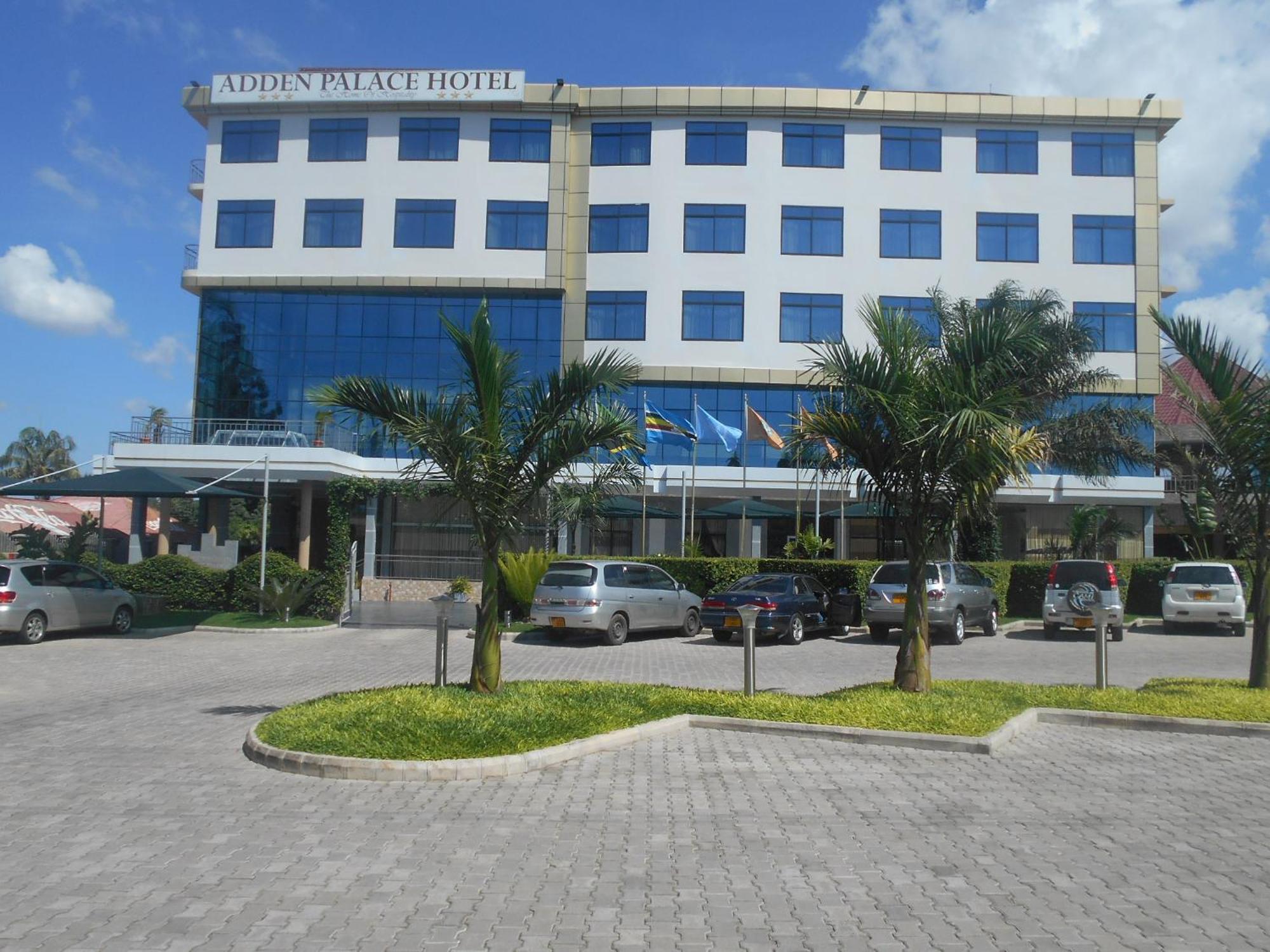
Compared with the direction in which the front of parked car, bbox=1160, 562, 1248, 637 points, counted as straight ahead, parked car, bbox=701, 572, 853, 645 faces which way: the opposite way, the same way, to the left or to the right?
the same way

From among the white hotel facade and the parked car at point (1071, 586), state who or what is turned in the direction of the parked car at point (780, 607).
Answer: the white hotel facade

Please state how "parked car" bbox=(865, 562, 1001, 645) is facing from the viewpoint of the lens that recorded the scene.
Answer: facing away from the viewer and to the right of the viewer

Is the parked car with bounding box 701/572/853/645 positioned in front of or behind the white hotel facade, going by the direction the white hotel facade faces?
in front

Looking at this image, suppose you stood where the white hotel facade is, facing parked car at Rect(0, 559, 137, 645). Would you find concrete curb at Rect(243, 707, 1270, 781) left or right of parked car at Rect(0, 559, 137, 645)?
left

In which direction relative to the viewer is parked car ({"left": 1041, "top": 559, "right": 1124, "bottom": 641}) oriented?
away from the camera

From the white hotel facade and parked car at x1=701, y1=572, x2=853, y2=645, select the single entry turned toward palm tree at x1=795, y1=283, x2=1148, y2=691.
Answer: the white hotel facade

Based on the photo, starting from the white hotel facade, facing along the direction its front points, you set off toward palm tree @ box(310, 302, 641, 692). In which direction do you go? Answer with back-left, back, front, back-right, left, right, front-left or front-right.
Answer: front

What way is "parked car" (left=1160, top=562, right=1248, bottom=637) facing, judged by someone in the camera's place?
facing away from the viewer

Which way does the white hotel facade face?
toward the camera

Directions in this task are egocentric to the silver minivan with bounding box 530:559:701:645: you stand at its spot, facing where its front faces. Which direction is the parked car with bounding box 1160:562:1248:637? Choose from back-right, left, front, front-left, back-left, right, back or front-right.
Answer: front-right

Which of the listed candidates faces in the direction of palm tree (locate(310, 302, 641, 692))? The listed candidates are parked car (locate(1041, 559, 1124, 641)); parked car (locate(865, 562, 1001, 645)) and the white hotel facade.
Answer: the white hotel facade

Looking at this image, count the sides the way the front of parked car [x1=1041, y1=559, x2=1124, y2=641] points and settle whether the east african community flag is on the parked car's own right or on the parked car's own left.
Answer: on the parked car's own left

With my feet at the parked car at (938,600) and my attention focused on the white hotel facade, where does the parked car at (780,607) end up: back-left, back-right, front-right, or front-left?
front-left

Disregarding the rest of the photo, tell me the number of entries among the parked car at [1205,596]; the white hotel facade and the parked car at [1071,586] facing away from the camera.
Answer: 2

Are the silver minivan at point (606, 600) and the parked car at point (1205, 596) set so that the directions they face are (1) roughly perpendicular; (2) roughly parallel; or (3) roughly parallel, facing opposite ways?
roughly parallel

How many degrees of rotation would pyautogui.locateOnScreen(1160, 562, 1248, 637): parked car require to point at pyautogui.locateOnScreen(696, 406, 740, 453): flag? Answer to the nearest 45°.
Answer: approximately 90° to its left

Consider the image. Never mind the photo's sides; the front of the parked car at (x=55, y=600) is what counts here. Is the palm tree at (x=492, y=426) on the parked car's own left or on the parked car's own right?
on the parked car's own right
